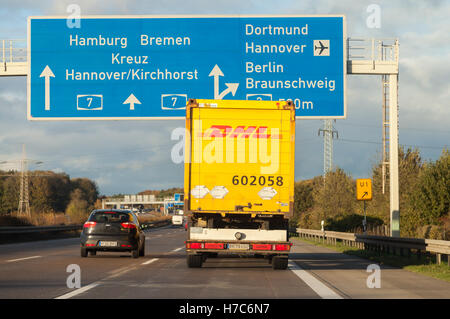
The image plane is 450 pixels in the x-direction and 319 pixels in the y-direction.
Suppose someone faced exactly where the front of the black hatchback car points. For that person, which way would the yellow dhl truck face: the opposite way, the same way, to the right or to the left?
the same way

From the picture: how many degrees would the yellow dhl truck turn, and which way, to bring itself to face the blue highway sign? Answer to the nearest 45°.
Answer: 0° — it already faces it

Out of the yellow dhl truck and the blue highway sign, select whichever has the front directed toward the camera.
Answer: the blue highway sign

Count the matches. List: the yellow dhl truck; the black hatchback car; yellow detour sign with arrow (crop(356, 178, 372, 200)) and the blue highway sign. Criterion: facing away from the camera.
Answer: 2

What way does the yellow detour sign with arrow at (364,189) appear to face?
toward the camera

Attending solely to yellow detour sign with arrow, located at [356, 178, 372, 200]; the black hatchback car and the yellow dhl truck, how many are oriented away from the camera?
2

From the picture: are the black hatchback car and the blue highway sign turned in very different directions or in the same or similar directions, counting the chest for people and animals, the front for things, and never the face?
very different directions

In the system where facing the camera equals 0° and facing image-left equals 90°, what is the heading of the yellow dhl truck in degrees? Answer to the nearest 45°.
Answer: approximately 180°

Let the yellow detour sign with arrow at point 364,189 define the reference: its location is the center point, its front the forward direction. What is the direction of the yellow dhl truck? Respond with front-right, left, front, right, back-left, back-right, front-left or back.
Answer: front

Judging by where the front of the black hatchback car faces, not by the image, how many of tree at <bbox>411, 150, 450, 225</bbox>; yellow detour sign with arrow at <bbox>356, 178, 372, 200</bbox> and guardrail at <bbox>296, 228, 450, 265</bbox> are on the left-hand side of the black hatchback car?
0

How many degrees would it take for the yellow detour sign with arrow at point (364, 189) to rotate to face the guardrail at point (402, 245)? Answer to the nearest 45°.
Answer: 0° — it already faces it

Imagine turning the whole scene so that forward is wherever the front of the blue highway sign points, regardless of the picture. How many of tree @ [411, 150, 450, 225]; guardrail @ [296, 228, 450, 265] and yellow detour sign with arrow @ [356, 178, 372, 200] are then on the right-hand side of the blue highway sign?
0

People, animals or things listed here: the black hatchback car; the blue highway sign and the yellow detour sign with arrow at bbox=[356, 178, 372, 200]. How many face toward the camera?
2

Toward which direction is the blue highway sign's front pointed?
toward the camera

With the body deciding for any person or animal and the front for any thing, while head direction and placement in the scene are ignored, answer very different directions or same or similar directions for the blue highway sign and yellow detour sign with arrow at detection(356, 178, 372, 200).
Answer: same or similar directions

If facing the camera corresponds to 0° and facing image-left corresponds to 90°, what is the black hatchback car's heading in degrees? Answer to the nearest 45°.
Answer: approximately 180°

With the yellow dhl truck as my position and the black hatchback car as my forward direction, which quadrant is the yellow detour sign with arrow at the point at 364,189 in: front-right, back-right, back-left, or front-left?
front-right
